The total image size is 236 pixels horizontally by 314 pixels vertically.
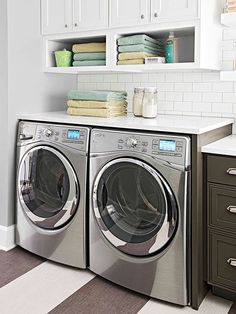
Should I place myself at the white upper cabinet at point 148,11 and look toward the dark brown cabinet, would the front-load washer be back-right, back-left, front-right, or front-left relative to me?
back-right

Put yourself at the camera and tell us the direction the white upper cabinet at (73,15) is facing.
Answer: facing the viewer and to the left of the viewer

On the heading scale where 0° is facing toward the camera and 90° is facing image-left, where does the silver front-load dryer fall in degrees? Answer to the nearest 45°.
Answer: approximately 45°

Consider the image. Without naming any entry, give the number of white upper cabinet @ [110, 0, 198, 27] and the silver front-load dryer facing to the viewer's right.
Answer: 0
